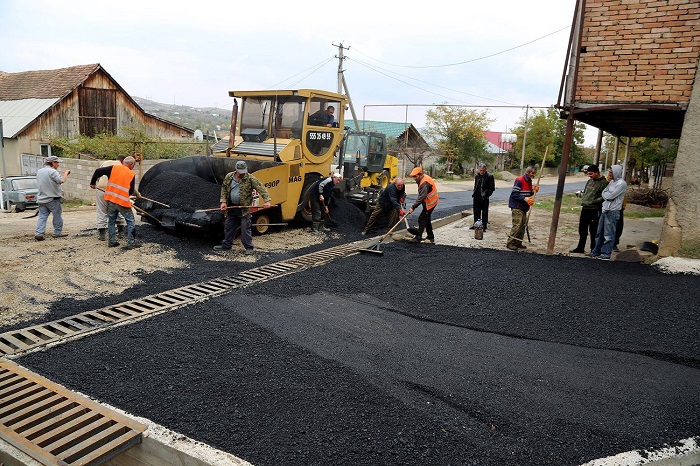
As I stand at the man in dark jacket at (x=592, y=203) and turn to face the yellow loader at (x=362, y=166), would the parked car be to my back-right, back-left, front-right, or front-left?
front-left

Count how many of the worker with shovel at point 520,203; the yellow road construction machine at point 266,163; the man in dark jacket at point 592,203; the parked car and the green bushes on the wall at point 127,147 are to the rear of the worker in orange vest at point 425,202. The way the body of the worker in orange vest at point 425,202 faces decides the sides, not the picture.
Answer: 2

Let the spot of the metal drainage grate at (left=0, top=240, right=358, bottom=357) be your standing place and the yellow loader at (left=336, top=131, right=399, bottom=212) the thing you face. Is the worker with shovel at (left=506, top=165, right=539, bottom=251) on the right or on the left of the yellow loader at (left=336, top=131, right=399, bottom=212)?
right

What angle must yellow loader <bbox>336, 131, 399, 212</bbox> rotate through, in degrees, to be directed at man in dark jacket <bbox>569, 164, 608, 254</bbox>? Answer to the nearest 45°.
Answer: approximately 90° to its left

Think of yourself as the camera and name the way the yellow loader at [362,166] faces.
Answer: facing the viewer and to the left of the viewer

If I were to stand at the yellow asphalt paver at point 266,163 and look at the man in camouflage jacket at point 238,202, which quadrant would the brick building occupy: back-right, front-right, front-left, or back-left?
front-left

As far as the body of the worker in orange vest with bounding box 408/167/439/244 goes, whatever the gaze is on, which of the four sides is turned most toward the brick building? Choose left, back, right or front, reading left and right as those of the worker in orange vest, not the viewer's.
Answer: back

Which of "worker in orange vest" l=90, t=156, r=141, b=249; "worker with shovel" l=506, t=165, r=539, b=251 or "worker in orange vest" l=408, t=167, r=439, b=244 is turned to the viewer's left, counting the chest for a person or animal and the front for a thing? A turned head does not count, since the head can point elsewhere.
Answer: "worker in orange vest" l=408, t=167, r=439, b=244

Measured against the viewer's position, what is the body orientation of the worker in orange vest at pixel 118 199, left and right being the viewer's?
facing away from the viewer and to the right of the viewer

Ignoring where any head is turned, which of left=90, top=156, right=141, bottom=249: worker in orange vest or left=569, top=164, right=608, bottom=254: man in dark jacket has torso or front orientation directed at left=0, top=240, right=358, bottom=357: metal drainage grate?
the man in dark jacket

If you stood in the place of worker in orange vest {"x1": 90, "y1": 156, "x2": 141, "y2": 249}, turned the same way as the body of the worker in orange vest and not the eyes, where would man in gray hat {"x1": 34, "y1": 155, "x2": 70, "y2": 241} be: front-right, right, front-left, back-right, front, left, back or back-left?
left

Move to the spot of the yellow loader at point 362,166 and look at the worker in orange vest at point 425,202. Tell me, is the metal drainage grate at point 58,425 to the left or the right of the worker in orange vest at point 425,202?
right

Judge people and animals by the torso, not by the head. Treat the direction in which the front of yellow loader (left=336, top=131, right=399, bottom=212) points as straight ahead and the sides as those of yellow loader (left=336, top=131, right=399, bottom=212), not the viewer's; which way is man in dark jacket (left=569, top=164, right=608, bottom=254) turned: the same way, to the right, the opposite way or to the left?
the same way

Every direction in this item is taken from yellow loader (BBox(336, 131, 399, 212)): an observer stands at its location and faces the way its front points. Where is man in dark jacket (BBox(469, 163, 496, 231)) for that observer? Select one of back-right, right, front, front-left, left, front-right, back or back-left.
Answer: left

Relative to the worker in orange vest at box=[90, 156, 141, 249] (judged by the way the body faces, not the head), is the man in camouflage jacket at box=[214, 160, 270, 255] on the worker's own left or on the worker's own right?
on the worker's own right

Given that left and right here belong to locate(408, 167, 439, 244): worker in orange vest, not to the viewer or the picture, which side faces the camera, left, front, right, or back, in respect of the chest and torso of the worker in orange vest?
left

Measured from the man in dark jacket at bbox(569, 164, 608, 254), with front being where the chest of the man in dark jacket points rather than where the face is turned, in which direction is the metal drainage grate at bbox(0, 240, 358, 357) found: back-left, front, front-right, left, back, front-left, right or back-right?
front
